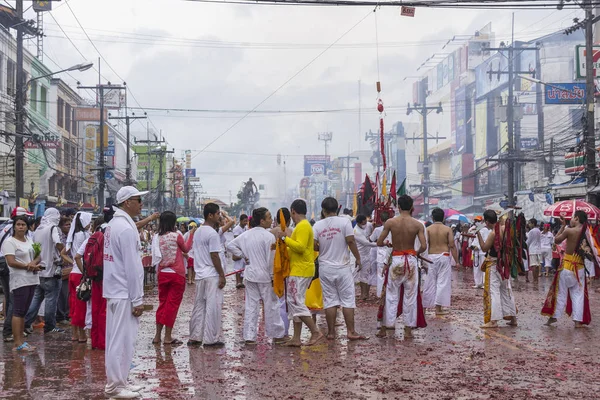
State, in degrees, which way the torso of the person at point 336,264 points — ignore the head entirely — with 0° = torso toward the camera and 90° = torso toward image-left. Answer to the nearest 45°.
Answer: approximately 180°

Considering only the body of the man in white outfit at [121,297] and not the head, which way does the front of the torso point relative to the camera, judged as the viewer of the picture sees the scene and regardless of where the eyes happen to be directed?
to the viewer's right

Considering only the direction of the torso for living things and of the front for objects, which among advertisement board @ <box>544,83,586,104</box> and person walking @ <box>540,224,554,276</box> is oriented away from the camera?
the person walking

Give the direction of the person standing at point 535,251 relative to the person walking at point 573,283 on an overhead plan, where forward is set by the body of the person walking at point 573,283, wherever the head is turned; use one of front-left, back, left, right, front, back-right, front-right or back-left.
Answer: front-right

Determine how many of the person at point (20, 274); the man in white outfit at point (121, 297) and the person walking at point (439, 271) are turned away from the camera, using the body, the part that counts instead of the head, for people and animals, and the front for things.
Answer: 1

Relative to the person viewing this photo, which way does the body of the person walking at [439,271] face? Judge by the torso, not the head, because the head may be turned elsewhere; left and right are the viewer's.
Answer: facing away from the viewer

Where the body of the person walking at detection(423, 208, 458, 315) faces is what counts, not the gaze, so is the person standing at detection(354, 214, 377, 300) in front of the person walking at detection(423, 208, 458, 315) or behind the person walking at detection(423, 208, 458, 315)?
in front
